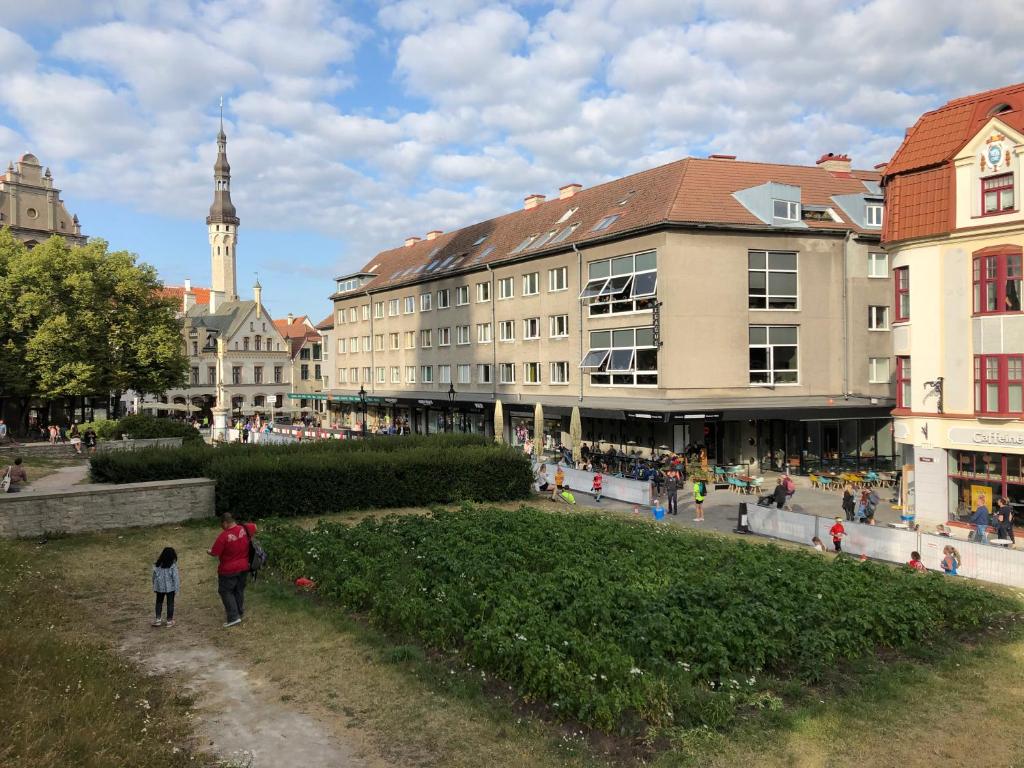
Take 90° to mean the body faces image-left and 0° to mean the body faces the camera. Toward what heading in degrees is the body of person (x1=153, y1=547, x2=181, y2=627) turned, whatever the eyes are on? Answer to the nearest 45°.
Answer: approximately 180°

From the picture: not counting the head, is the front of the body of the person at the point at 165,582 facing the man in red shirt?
no

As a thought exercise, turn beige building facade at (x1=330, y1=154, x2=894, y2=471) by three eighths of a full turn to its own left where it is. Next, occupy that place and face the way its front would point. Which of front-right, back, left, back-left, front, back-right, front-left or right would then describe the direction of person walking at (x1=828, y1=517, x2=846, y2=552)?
right

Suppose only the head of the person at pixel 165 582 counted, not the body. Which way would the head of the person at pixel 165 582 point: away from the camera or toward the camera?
away from the camera

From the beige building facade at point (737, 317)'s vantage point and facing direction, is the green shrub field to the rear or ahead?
ahead

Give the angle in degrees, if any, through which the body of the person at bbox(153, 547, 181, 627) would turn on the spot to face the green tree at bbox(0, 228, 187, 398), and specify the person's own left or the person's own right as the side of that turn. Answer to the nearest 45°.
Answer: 0° — they already face it

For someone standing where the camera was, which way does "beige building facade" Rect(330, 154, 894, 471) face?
facing the viewer and to the left of the viewer

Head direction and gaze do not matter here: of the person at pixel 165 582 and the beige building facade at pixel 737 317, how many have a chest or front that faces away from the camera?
1

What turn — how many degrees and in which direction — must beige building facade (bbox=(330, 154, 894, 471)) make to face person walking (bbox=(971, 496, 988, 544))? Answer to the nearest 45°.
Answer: approximately 45° to its left

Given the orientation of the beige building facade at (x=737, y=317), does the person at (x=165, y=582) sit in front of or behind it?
in front

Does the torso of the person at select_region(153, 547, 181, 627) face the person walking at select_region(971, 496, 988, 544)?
no

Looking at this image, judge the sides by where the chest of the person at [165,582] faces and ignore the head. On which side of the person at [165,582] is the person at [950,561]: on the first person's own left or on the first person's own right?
on the first person's own right

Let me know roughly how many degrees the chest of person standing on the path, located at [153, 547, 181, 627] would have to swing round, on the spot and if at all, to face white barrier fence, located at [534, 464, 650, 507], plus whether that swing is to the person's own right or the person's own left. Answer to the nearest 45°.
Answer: approximately 45° to the person's own right

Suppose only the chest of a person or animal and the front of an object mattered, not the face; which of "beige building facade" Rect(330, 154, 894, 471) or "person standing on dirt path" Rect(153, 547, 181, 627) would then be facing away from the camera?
the person standing on dirt path

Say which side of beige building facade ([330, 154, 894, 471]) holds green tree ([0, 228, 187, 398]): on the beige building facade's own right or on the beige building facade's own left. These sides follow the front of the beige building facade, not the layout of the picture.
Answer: on the beige building facade's own right
